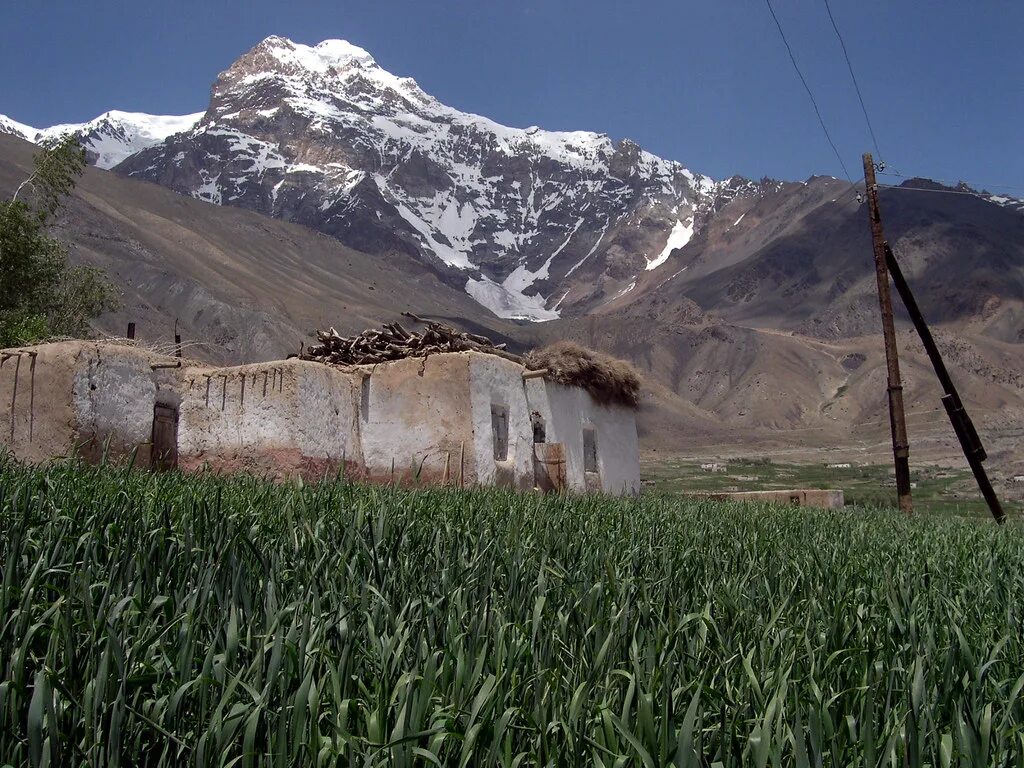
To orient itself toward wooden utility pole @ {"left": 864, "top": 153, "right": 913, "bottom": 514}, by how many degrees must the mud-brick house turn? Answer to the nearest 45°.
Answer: approximately 45° to its left

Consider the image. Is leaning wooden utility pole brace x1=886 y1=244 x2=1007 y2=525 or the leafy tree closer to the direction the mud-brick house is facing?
the leaning wooden utility pole brace

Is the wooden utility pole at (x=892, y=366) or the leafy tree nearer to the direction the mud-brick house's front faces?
the wooden utility pole

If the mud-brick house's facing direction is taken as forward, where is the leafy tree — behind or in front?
behind

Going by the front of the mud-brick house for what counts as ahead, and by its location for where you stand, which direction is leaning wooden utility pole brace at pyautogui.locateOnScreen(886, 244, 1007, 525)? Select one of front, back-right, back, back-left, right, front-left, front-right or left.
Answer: front-left
